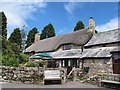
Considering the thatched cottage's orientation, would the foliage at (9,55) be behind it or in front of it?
in front

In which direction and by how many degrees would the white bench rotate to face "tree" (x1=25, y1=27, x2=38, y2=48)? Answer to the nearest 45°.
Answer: approximately 180°

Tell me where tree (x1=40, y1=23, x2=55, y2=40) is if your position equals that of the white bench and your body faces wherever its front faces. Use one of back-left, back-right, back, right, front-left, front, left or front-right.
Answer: back

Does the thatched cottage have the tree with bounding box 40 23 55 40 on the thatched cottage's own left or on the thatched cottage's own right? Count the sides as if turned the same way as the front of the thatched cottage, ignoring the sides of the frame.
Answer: on the thatched cottage's own right

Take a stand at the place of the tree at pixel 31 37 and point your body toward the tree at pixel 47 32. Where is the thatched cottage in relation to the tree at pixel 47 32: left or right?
right

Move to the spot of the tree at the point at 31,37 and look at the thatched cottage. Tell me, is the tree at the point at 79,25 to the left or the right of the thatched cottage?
left

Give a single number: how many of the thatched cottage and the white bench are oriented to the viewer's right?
0

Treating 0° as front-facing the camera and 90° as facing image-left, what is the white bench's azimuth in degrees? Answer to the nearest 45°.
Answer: approximately 0°

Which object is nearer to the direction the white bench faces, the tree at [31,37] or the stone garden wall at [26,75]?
the stone garden wall

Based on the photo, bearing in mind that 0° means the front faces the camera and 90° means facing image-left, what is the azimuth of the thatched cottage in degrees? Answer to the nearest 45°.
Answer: approximately 45°
